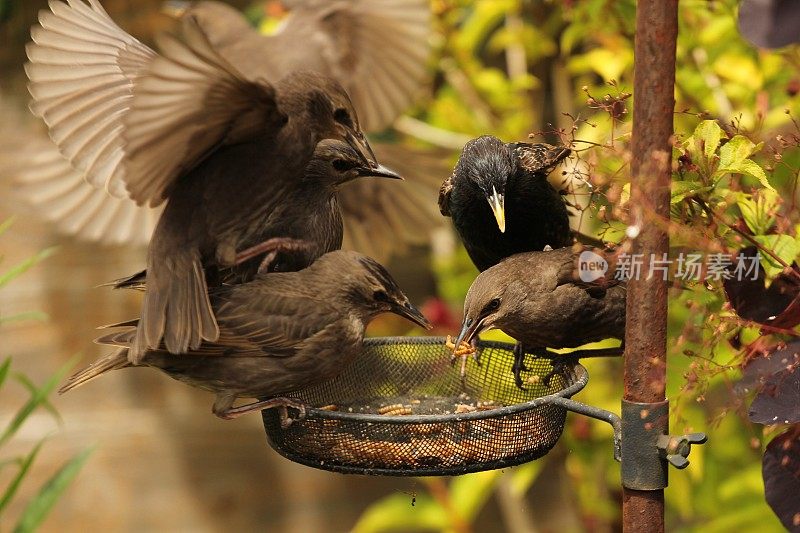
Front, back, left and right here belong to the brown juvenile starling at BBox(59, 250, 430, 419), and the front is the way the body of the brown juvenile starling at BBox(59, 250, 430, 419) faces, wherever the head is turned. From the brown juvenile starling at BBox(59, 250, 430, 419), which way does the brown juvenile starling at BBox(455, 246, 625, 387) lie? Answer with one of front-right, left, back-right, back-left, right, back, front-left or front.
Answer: front

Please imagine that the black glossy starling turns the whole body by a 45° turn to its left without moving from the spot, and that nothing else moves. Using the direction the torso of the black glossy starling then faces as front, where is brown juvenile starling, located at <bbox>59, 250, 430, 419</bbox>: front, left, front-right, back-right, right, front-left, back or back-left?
right

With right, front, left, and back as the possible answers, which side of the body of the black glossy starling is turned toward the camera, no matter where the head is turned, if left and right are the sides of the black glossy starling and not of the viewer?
front

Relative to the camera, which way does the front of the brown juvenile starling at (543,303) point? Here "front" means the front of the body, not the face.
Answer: to the viewer's left

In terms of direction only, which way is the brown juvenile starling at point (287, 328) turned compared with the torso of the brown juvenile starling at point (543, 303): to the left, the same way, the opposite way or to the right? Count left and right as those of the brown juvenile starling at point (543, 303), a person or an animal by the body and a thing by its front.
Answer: the opposite way

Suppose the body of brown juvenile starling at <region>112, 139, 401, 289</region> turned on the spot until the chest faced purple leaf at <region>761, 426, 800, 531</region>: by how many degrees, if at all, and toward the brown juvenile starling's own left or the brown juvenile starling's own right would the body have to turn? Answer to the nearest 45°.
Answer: approximately 45° to the brown juvenile starling's own right

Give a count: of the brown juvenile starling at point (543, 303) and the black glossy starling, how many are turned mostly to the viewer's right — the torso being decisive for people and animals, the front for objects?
0

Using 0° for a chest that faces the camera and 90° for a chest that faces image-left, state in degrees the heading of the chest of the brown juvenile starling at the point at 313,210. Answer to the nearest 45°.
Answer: approximately 270°

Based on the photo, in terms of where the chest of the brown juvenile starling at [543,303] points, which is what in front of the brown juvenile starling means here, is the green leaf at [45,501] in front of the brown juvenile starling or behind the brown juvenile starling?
in front

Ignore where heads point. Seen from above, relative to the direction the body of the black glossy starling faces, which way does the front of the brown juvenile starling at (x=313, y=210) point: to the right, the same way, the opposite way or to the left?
to the left

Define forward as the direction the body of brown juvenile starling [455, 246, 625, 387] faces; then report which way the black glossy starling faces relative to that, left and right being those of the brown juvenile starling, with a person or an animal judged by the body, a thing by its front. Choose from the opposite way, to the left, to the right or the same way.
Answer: to the left

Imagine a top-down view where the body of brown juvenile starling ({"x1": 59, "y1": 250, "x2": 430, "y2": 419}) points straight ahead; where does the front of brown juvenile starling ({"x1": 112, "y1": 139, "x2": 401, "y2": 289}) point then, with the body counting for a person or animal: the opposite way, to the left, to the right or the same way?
the same way

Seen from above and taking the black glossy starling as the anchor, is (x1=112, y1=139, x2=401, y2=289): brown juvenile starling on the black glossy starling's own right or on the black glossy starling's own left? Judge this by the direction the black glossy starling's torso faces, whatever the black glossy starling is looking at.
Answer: on the black glossy starling's own right
